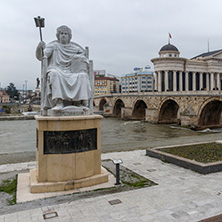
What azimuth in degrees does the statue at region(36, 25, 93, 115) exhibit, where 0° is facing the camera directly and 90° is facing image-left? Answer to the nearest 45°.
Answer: approximately 0°

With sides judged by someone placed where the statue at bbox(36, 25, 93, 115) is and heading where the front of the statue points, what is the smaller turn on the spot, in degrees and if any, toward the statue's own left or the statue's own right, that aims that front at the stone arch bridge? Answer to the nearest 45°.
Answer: approximately 135° to the statue's own left
